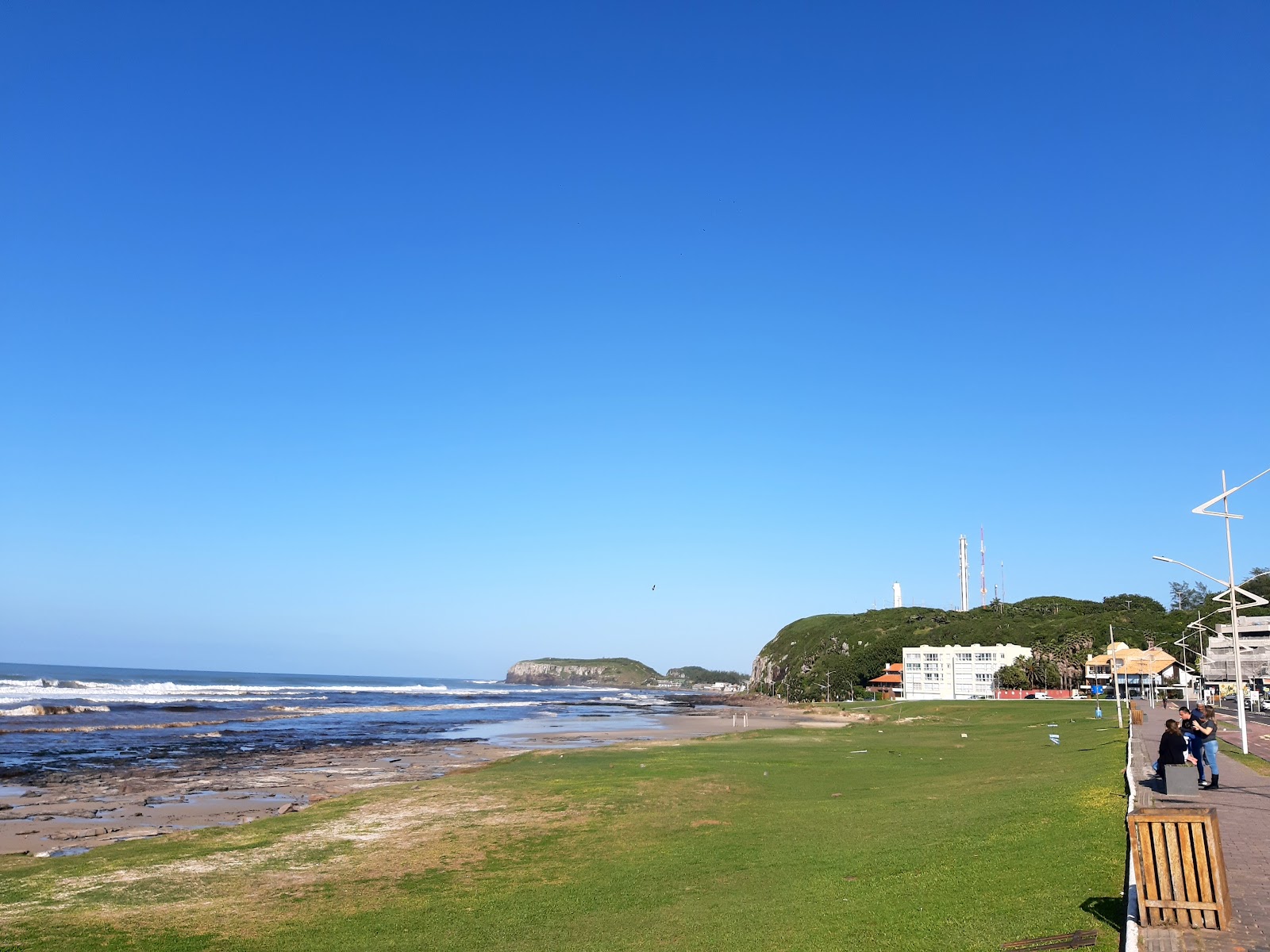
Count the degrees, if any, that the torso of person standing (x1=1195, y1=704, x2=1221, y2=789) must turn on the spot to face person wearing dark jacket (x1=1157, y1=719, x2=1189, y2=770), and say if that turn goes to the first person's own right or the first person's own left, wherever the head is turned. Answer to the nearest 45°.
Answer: approximately 45° to the first person's own left

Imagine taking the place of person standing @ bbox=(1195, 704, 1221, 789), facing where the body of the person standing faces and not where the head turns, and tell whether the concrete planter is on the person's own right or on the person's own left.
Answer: on the person's own left

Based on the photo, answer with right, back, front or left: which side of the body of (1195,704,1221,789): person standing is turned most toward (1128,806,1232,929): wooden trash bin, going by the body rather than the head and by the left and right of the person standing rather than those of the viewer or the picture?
left

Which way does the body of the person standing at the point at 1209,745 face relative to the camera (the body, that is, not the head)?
to the viewer's left
